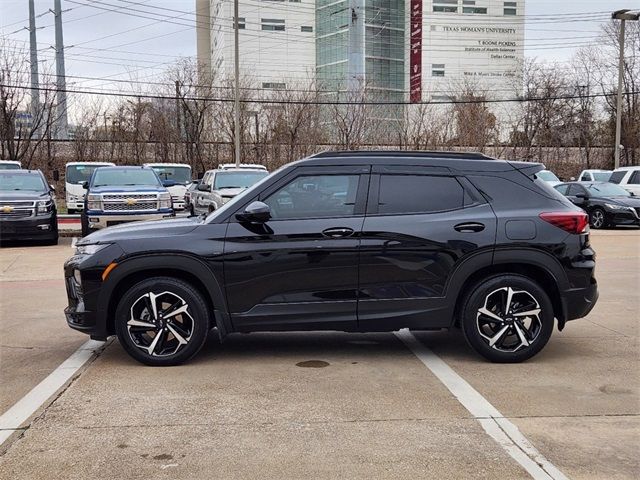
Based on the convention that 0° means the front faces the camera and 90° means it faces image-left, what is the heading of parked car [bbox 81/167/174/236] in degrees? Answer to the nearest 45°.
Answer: approximately 0°

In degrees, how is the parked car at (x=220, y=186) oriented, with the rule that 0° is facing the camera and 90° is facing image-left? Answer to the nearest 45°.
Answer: approximately 315°

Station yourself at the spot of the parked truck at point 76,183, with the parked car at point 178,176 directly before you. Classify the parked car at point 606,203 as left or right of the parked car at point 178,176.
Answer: right

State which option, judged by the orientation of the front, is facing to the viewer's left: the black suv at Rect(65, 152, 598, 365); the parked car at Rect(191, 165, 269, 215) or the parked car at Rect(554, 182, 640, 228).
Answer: the black suv

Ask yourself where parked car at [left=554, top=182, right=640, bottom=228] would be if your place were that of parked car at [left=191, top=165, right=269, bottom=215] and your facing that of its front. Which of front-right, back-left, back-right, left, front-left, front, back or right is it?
front-left

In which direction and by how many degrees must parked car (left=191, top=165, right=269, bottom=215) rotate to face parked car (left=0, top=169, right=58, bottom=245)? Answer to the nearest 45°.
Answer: approximately 90° to its right

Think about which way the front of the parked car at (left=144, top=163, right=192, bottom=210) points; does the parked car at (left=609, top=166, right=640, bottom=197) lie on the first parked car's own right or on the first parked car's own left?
on the first parked car's own left

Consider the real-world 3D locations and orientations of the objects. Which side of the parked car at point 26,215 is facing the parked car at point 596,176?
left

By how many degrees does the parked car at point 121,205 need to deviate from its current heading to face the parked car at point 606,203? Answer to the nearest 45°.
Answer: approximately 90° to its left

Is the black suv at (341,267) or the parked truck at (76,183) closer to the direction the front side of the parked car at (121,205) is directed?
the black suv

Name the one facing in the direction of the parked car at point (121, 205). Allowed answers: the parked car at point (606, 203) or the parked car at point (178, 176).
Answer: the parked car at point (178, 176)

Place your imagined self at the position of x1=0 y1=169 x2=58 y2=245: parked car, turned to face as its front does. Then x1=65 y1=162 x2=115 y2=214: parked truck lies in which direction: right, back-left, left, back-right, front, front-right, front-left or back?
back
